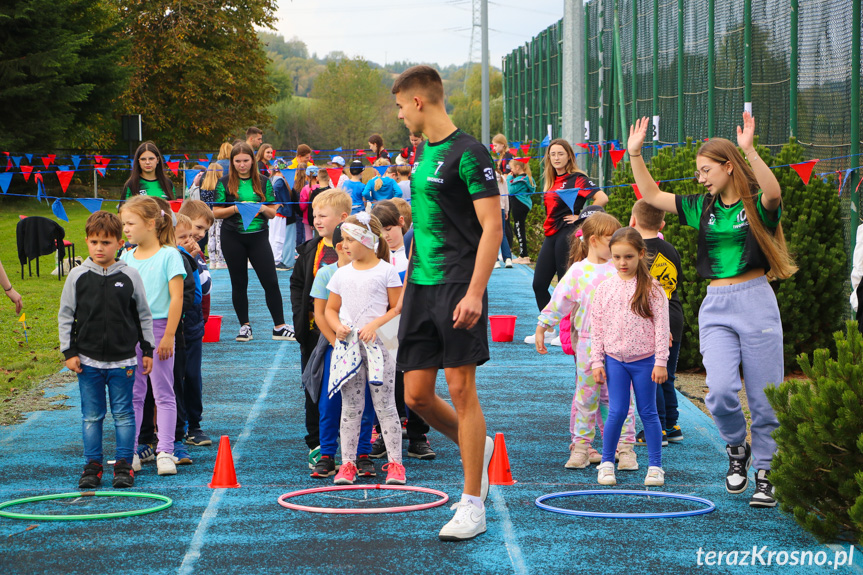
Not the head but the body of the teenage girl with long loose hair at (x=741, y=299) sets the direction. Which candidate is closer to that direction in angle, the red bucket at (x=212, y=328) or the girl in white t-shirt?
the girl in white t-shirt

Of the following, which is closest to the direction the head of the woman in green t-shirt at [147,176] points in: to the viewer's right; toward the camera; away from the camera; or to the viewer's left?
toward the camera

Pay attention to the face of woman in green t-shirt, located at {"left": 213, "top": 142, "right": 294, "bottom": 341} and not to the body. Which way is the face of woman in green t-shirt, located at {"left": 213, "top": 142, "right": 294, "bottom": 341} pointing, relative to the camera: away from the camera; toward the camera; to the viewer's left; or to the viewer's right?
toward the camera

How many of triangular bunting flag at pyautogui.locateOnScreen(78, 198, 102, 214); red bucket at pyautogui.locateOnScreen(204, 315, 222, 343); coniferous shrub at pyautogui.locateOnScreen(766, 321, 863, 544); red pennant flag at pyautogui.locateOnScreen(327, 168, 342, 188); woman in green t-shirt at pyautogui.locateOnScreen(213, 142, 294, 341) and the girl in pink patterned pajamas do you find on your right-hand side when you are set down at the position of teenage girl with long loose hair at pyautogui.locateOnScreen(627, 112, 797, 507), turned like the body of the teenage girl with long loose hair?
5

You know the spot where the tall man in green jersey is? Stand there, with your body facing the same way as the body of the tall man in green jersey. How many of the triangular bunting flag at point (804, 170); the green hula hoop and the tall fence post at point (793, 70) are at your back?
2

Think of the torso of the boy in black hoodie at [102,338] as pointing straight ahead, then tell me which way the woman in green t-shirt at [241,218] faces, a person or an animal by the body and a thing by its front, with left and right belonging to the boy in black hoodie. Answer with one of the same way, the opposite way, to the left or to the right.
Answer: the same way

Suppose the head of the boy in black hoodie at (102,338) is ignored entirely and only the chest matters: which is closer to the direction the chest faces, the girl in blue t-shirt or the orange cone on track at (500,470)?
the orange cone on track

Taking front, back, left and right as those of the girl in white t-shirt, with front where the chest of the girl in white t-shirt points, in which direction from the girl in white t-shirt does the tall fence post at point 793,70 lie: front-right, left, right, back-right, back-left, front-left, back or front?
back-left

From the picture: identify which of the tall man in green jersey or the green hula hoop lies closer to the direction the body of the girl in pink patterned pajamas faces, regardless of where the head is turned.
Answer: the tall man in green jersey

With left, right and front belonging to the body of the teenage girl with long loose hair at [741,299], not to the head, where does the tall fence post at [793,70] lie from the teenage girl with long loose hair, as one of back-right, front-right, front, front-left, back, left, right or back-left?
back-right

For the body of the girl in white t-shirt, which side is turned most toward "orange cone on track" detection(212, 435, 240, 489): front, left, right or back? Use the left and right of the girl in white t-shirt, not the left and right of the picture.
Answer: right

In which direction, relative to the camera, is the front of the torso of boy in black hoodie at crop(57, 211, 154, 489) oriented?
toward the camera

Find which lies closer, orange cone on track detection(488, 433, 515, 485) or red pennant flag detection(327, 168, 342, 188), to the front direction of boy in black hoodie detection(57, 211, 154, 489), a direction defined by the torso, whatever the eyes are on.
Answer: the orange cone on track

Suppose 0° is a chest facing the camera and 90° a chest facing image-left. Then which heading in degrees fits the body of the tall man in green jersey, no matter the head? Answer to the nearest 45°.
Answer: approximately 45°

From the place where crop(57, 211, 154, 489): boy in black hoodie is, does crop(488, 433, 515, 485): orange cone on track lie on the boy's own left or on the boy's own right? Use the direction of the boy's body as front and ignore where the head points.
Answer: on the boy's own left

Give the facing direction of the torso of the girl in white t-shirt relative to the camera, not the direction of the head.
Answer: toward the camera
